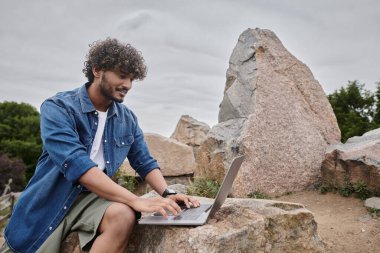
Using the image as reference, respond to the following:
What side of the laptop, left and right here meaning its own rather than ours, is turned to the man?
front

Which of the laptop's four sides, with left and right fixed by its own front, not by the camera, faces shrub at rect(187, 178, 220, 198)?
right

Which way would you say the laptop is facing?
to the viewer's left

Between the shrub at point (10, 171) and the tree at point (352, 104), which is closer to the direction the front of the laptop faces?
the shrub

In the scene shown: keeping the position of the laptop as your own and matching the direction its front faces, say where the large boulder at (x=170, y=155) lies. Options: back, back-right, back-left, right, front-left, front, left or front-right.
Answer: right

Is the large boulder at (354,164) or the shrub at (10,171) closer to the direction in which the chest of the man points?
the large boulder

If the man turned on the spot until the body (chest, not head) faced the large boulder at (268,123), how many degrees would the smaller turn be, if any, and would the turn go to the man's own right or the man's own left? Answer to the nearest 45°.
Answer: approximately 90° to the man's own left

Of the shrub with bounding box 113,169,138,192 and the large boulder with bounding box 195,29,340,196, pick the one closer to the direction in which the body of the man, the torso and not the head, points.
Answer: the large boulder

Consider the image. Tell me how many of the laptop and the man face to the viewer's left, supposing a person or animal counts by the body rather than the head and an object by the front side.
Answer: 1

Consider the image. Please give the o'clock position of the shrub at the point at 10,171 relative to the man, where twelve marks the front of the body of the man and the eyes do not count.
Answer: The shrub is roughly at 7 o'clock from the man.

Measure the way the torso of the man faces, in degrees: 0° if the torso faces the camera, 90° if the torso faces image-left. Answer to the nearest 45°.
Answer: approximately 315°

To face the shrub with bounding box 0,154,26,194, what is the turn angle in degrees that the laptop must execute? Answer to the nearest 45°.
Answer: approximately 45° to its right
